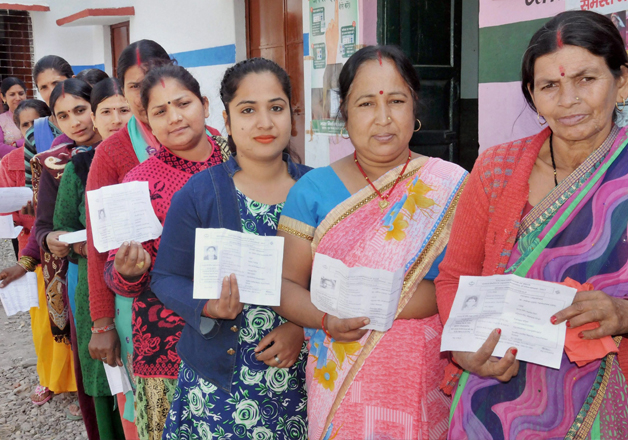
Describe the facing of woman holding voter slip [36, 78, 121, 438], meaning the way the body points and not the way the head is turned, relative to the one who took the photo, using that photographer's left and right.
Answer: facing the viewer and to the right of the viewer

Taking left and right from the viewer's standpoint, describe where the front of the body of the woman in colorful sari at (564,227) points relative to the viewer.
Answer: facing the viewer and to the left of the viewer

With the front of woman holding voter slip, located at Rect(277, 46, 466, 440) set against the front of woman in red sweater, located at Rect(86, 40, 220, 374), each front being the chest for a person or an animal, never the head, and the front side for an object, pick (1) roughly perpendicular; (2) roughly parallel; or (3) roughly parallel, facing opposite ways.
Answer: roughly parallel

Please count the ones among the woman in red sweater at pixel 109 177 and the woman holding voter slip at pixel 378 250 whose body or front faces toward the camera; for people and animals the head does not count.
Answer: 2

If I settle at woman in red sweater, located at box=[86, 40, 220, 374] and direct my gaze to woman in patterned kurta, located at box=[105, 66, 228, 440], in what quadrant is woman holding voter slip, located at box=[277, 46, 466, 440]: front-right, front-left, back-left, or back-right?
front-left

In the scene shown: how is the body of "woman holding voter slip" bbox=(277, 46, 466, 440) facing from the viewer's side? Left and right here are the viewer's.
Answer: facing the viewer

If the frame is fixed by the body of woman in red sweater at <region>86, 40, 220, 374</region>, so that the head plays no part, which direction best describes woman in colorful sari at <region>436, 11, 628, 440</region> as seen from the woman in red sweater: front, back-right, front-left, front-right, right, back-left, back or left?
front-left

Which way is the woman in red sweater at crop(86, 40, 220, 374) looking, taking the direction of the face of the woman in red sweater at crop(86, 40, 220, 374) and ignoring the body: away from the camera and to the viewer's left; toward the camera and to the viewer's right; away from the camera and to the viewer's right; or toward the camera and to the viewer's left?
toward the camera and to the viewer's right

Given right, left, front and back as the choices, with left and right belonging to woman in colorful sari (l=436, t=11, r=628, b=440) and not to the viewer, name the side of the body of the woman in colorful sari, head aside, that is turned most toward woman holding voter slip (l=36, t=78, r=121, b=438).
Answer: right

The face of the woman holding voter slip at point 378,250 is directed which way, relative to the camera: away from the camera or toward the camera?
toward the camera
